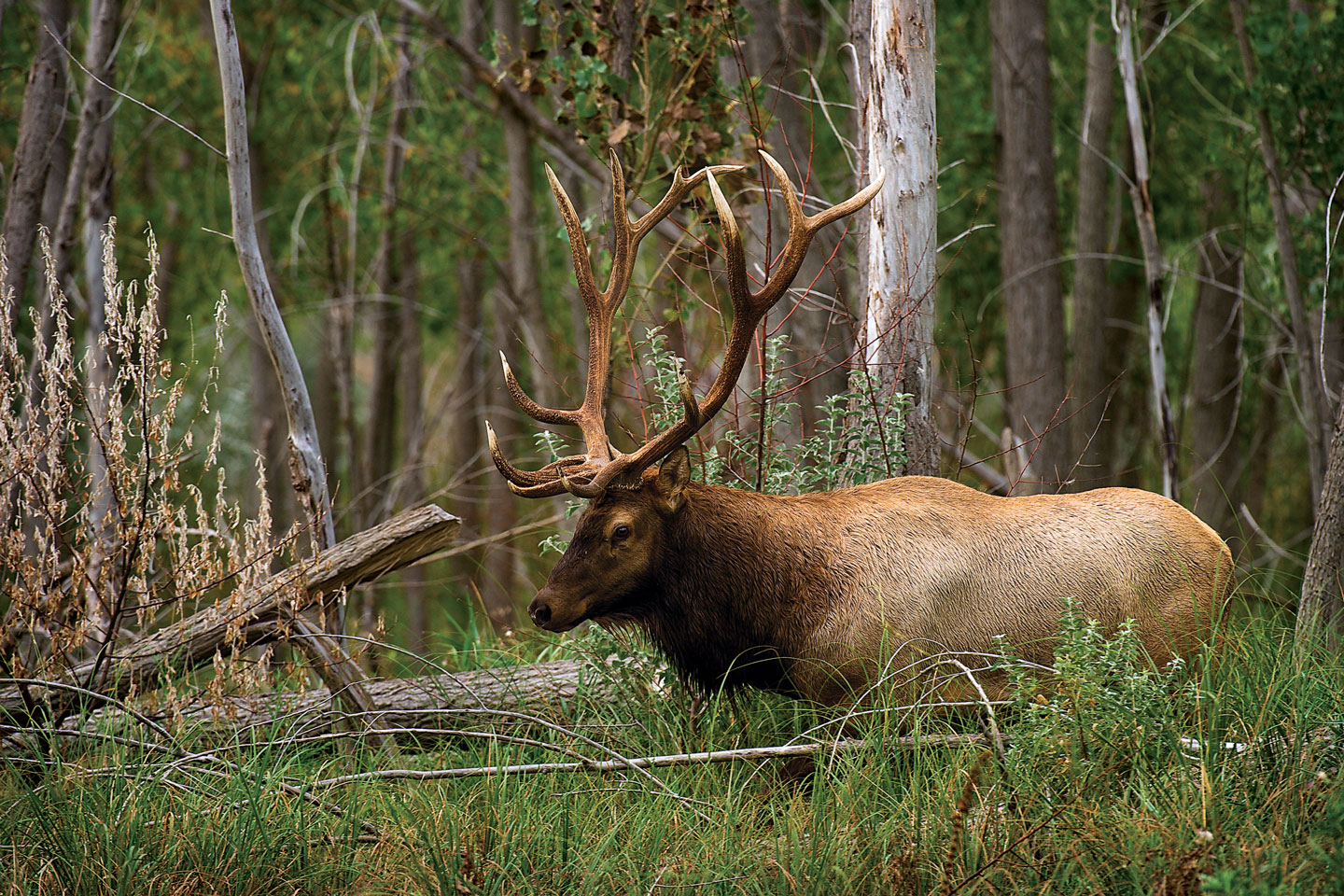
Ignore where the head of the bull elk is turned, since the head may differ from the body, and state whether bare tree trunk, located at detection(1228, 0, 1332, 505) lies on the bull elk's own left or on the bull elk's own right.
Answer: on the bull elk's own right

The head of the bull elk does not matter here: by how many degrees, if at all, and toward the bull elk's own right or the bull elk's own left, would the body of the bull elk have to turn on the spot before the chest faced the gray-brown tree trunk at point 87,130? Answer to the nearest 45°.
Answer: approximately 45° to the bull elk's own right

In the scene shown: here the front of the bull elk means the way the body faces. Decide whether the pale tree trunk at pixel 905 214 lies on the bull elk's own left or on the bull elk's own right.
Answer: on the bull elk's own right

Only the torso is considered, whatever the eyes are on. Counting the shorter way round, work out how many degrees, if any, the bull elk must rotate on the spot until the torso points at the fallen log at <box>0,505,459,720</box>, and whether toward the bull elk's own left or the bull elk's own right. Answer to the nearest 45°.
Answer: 0° — it already faces it

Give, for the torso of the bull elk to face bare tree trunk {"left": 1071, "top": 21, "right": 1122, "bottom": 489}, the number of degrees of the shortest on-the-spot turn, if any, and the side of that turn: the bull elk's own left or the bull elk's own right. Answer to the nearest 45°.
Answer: approximately 90° to the bull elk's own right

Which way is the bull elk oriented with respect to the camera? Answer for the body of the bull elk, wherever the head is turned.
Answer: to the viewer's left

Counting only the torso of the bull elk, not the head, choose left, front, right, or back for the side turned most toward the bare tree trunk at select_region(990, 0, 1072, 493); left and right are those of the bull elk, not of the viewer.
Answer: right

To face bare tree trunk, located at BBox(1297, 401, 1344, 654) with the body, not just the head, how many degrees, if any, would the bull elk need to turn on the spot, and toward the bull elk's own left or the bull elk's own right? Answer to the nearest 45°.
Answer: approximately 180°

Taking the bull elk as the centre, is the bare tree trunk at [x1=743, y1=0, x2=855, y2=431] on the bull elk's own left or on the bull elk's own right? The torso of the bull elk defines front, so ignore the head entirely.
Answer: on the bull elk's own right

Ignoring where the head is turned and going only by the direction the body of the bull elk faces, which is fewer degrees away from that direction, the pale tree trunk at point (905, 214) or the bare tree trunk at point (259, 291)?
the bare tree trunk
